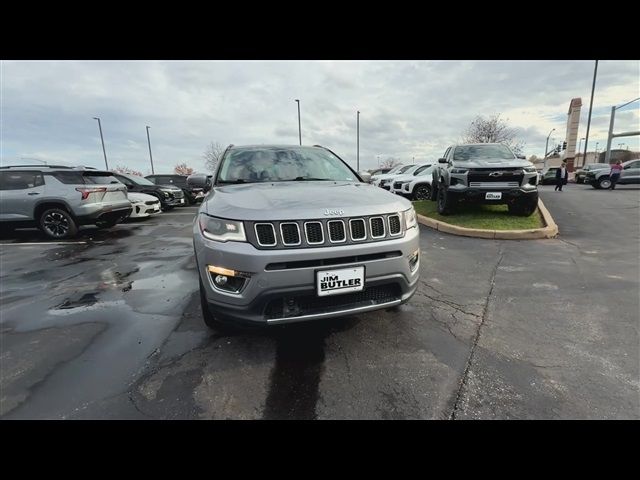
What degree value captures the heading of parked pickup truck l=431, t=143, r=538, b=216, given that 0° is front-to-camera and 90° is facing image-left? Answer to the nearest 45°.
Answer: approximately 0°

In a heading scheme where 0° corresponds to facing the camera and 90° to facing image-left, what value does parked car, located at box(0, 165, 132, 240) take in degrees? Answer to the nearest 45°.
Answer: approximately 135°

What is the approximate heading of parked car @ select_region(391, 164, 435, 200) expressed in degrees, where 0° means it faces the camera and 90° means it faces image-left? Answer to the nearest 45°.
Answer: approximately 45°

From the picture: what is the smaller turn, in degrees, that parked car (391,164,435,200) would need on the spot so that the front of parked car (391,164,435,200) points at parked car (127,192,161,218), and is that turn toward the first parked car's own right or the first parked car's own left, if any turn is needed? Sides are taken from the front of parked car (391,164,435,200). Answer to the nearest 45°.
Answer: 0° — it already faces it

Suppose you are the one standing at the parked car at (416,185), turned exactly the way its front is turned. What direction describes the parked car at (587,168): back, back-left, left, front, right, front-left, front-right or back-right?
back

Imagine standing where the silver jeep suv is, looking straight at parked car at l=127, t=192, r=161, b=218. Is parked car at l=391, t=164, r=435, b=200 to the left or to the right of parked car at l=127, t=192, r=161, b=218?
right

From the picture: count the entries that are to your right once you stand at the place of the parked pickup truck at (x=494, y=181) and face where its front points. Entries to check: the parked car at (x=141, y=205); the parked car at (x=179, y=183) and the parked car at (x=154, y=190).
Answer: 3

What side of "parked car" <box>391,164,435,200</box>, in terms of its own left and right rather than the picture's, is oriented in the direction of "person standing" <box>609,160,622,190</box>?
back

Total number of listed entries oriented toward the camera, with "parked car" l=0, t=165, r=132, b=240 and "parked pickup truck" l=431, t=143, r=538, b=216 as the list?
1

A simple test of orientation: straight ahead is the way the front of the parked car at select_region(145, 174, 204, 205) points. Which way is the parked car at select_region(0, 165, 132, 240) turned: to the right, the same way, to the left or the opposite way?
the opposite way
